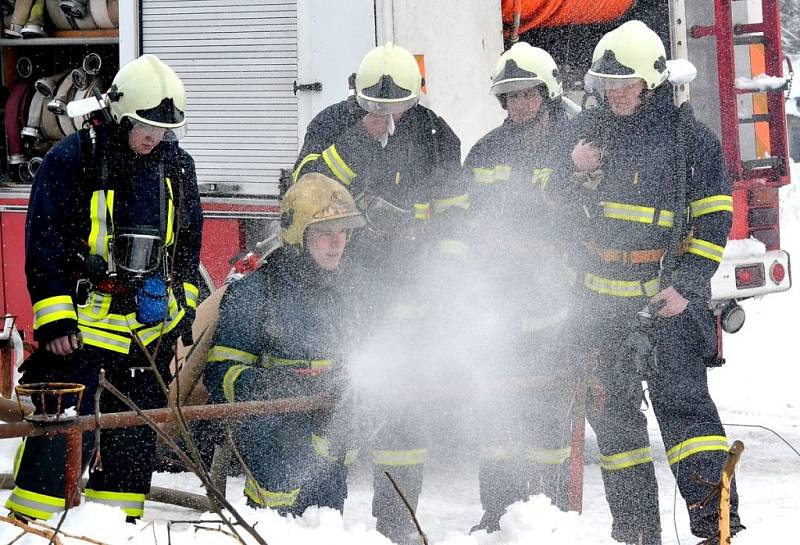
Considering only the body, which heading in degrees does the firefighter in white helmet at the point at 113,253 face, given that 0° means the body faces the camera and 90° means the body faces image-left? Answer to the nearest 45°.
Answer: approximately 315°

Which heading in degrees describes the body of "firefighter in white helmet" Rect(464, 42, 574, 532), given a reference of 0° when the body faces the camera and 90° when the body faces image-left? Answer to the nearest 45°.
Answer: approximately 45°

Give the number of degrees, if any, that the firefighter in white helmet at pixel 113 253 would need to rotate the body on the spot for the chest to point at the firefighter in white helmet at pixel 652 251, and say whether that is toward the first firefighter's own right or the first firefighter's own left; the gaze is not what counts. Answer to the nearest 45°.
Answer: approximately 45° to the first firefighter's own left

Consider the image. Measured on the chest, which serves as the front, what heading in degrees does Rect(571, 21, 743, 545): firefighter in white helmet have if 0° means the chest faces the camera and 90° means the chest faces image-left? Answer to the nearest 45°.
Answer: approximately 45°
